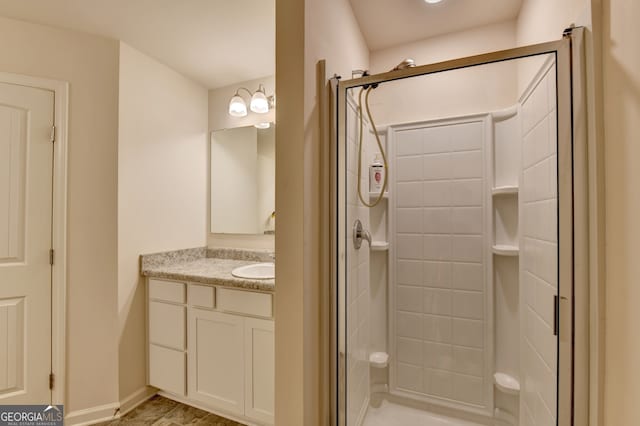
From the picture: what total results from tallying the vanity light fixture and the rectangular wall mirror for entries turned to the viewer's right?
0

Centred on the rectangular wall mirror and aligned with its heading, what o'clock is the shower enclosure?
The shower enclosure is roughly at 9 o'clock from the rectangular wall mirror.

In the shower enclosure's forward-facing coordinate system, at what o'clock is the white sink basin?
The white sink basin is roughly at 3 o'clock from the shower enclosure.

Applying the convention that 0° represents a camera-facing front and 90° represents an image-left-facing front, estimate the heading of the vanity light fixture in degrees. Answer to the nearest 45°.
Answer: approximately 45°

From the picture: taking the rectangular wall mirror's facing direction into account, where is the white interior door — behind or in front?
in front

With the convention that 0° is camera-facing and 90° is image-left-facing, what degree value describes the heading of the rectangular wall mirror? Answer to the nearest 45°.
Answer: approximately 45°

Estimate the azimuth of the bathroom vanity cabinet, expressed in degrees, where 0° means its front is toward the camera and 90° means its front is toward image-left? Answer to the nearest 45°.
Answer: approximately 45°

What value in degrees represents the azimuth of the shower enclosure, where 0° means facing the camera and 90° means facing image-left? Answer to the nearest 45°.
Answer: approximately 0°
